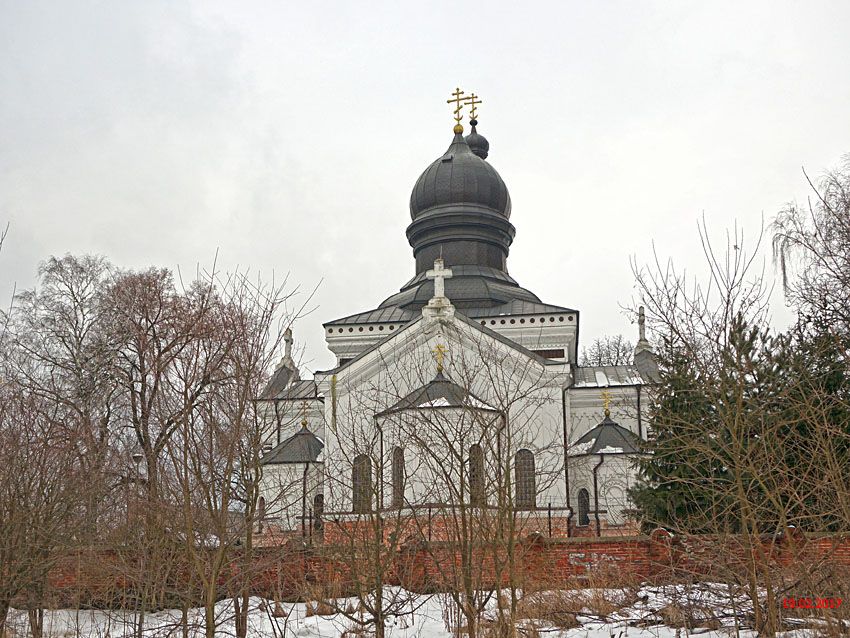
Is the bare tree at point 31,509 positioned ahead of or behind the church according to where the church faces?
behind

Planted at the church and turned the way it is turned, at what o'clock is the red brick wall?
The red brick wall is roughly at 6 o'clock from the church.

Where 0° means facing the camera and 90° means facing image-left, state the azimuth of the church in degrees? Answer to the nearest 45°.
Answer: approximately 180°
